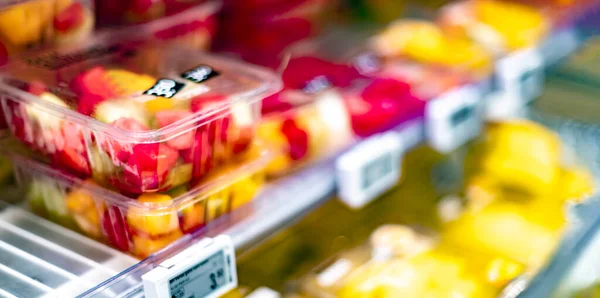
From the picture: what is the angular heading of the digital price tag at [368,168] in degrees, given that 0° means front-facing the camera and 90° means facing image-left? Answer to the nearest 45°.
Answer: approximately 315°

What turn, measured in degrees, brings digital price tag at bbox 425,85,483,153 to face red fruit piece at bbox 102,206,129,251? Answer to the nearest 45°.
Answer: approximately 90° to its right

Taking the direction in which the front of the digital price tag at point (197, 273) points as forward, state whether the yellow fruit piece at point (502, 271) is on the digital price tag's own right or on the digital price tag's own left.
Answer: on the digital price tag's own left
